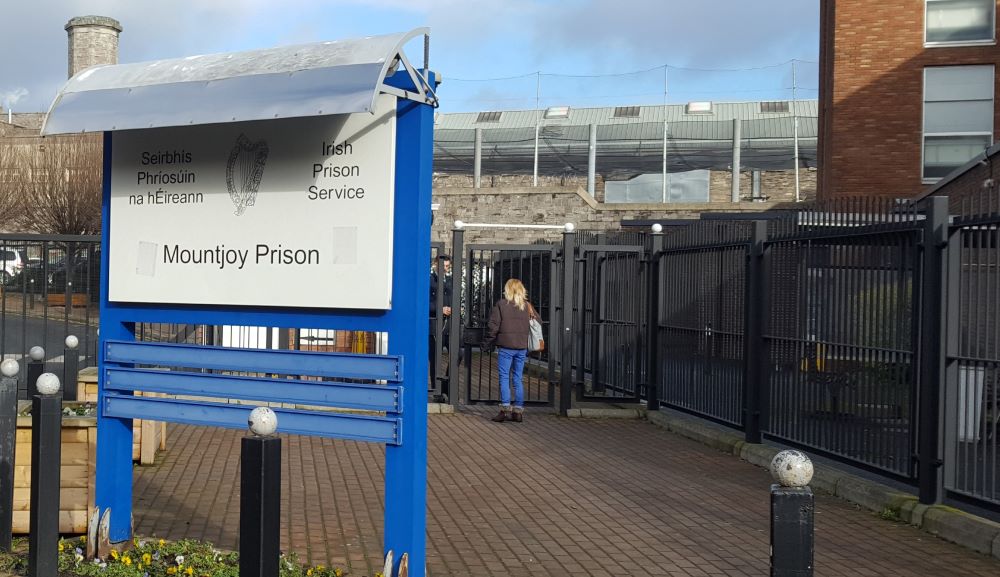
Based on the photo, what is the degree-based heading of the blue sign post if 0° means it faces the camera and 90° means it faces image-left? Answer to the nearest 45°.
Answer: approximately 45°

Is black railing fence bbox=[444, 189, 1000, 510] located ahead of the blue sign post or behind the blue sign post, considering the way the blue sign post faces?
behind

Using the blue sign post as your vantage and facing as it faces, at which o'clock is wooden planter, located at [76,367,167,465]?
The wooden planter is roughly at 4 o'clock from the blue sign post.

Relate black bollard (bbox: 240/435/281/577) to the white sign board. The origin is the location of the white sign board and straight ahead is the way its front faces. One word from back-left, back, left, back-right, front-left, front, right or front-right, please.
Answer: front-left

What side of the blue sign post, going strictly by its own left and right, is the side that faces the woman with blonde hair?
back

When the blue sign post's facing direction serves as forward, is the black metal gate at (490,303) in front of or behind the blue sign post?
behind

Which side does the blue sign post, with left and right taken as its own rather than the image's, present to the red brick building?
back

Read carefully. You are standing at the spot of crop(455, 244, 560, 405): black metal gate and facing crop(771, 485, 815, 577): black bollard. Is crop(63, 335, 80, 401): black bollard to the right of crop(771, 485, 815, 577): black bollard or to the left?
right

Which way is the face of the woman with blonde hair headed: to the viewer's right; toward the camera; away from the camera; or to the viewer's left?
away from the camera

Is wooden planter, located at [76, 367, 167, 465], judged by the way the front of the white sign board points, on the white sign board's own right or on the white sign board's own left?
on the white sign board's own right

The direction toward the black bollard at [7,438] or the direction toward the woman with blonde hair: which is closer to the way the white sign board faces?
the black bollard

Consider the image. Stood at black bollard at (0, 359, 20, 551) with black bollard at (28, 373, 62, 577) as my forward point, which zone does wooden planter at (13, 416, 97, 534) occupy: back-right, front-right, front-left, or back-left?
back-left

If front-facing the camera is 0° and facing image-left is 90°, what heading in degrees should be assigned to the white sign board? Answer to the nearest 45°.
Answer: approximately 45°
